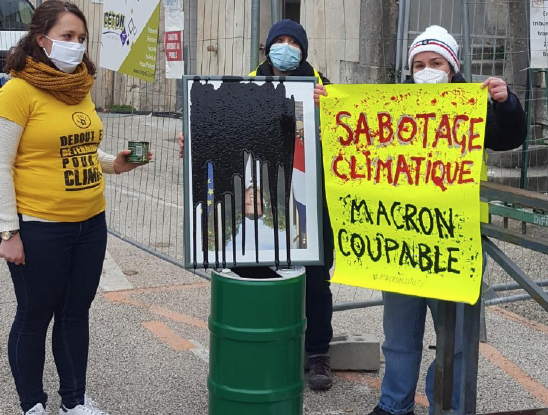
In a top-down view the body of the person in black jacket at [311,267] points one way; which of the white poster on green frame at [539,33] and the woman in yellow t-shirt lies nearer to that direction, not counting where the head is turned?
the woman in yellow t-shirt

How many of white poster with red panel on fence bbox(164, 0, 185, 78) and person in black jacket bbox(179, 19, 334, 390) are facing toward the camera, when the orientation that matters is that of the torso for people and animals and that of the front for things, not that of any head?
2

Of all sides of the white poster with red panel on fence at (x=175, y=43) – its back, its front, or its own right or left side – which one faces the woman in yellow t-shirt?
front

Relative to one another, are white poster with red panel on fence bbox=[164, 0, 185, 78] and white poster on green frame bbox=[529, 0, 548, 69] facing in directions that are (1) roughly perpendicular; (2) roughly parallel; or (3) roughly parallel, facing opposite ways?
roughly parallel

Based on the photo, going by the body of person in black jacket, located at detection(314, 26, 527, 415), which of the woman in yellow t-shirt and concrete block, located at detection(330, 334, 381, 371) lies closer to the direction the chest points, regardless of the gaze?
the woman in yellow t-shirt

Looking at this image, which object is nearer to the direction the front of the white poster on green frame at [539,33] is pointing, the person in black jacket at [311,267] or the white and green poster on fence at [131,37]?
the person in black jacket

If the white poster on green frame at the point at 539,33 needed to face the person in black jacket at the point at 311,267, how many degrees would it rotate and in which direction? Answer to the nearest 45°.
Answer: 0° — it already faces them

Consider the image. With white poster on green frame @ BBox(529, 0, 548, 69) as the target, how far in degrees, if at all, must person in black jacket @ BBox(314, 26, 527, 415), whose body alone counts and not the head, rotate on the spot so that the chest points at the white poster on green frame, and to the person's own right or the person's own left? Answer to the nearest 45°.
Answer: approximately 180°

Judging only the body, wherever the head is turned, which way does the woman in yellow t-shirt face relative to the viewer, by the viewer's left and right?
facing the viewer and to the right of the viewer

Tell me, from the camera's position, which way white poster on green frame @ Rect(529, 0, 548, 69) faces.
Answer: facing the viewer

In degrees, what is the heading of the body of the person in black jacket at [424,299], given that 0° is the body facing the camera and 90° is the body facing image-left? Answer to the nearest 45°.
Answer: approximately 0°

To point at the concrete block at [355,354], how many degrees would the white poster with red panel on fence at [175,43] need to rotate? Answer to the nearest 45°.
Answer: approximately 45° to its left

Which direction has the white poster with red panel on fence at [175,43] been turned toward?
toward the camera
